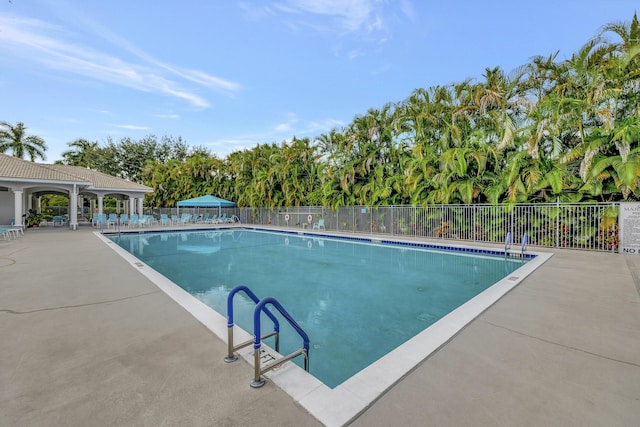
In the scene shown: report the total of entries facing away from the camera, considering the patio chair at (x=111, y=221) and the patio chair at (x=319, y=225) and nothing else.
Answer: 0

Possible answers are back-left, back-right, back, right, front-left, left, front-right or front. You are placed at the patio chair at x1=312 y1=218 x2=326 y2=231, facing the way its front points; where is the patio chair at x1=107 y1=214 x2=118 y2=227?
front-right

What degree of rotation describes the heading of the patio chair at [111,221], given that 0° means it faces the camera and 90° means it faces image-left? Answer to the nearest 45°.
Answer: approximately 0°

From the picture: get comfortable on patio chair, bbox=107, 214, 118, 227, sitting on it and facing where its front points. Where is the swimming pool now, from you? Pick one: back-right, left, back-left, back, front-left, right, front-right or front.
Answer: front

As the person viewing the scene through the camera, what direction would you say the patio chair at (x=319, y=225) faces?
facing the viewer and to the left of the viewer

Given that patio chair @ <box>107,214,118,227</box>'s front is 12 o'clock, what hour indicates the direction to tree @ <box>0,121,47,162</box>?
The tree is roughly at 5 o'clock from the patio chair.

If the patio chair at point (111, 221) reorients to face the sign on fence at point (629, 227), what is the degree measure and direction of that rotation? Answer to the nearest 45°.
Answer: approximately 45° to its left

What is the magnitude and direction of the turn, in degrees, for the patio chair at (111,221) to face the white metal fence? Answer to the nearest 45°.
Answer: approximately 45° to its left

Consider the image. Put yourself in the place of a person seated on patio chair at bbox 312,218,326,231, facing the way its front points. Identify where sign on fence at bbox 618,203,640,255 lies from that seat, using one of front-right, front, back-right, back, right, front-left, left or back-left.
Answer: left
